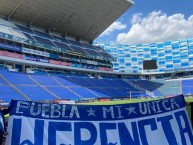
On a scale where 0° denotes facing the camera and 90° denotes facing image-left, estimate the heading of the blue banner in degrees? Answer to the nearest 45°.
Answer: approximately 0°
